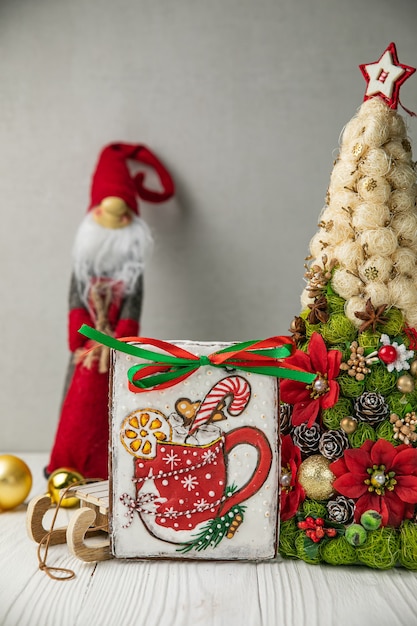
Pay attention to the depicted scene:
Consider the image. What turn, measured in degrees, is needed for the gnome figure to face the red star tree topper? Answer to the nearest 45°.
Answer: approximately 45° to its left

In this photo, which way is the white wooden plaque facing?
toward the camera

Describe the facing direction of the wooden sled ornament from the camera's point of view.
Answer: facing the viewer and to the left of the viewer

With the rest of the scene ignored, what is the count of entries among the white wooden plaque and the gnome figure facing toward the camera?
2

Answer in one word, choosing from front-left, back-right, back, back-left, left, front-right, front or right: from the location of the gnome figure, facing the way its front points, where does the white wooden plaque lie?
front

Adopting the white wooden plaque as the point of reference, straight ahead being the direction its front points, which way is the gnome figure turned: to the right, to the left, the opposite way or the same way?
the same way

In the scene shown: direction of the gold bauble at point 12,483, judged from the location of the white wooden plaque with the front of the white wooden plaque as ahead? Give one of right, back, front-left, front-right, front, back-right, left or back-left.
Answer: back-right

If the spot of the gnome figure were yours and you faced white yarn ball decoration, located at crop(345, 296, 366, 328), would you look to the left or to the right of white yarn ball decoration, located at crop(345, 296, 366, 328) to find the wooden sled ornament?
right

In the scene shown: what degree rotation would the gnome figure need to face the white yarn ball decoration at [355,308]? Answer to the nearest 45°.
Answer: approximately 45° to its left
